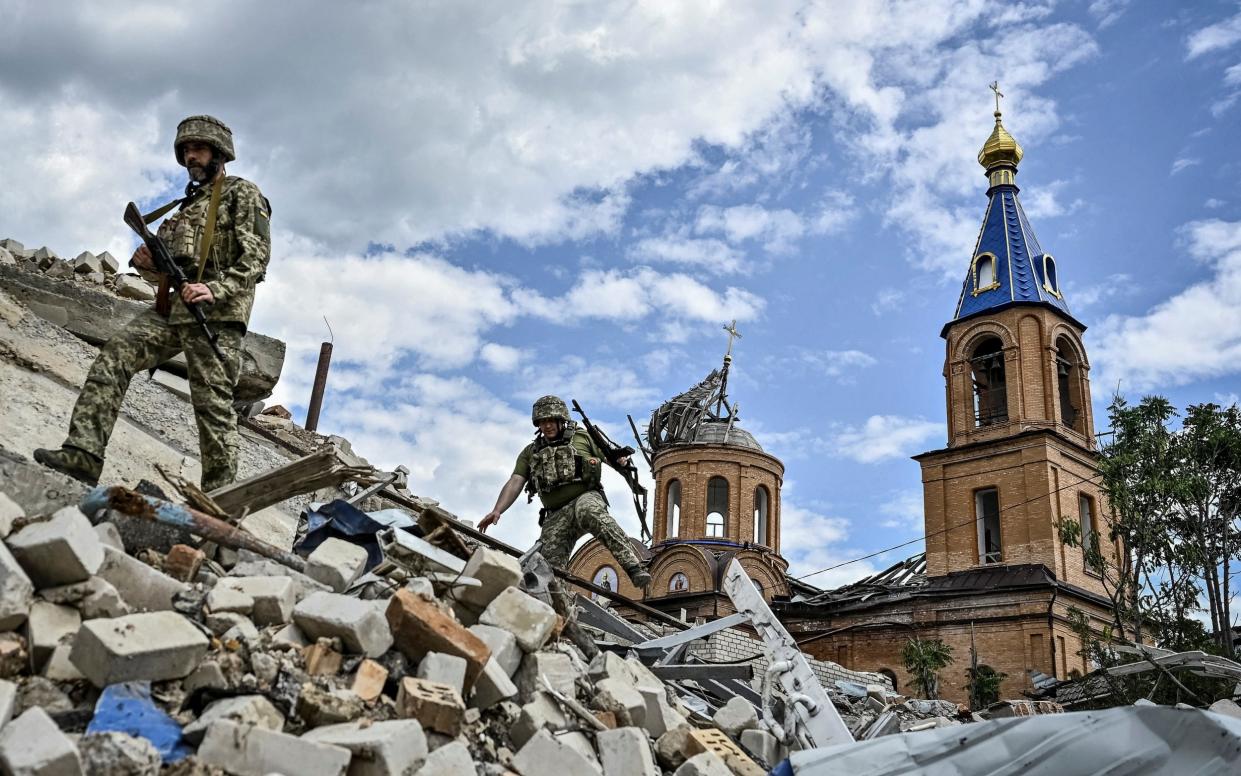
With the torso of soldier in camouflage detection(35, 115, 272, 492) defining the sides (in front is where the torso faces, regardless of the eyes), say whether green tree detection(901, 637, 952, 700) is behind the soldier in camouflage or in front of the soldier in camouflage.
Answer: behind

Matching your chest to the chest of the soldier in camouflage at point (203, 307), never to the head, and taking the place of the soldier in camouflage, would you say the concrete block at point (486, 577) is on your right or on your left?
on your left

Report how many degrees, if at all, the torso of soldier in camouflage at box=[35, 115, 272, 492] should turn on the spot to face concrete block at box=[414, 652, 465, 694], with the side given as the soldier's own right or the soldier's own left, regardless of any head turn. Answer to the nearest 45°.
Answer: approximately 90° to the soldier's own left

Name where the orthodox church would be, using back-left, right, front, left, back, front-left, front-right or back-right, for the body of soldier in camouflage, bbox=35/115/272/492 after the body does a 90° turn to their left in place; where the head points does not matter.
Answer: left

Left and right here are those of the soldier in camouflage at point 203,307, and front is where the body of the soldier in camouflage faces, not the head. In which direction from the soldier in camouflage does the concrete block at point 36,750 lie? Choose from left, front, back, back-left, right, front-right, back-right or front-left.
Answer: front-left

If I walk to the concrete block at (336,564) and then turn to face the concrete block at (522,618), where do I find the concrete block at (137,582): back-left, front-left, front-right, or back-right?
back-right

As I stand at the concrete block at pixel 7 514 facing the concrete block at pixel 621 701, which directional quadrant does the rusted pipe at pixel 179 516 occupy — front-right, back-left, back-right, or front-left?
front-left
